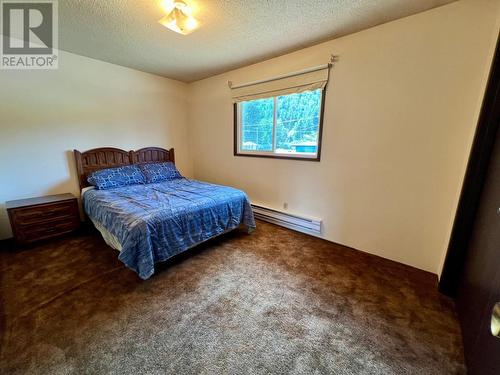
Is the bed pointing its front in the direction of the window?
no

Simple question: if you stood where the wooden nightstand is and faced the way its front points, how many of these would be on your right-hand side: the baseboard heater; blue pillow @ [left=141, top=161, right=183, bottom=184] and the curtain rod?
0

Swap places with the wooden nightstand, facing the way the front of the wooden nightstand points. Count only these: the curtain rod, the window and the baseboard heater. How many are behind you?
0

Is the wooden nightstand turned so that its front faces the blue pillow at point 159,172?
no

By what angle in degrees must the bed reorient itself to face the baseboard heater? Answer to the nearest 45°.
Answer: approximately 45° to its left

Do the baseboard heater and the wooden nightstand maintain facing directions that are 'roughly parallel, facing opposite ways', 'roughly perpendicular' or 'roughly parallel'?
roughly perpendicular

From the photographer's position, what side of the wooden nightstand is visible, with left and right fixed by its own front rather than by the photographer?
front

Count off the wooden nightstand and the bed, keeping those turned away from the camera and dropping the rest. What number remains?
0

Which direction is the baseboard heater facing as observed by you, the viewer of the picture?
facing the viewer and to the left of the viewer

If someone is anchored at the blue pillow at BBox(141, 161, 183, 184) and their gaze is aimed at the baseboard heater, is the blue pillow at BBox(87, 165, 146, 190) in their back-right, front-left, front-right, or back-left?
back-right

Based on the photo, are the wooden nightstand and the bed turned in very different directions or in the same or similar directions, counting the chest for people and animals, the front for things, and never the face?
same or similar directions

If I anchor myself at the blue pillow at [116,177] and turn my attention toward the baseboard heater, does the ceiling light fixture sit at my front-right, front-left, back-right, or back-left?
front-right

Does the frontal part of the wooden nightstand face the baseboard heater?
no

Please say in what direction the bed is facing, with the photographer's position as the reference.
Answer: facing the viewer and to the right of the viewer

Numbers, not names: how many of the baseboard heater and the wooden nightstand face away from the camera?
0

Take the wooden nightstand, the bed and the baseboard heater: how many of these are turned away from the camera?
0
